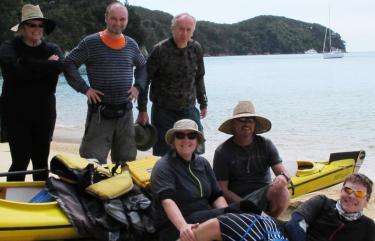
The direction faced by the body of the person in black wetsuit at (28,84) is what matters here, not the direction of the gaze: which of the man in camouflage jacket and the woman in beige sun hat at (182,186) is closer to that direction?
the woman in beige sun hat

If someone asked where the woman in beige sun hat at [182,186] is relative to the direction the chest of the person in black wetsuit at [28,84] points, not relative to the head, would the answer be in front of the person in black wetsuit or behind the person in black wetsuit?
in front

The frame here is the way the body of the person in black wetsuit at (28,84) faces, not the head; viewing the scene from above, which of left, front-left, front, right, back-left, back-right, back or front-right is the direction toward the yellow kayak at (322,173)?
left

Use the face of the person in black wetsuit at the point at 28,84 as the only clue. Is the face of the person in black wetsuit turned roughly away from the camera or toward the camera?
toward the camera

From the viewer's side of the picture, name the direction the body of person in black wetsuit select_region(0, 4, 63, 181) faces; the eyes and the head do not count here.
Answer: toward the camera

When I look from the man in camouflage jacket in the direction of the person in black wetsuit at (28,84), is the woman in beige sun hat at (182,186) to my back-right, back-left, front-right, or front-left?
front-left

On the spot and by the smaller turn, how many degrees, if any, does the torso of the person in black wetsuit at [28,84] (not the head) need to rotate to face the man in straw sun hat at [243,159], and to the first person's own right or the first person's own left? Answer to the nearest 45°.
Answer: approximately 45° to the first person's own left

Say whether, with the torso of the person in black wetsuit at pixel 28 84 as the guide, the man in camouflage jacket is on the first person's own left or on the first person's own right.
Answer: on the first person's own left

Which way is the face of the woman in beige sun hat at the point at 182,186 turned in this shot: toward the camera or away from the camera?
toward the camera

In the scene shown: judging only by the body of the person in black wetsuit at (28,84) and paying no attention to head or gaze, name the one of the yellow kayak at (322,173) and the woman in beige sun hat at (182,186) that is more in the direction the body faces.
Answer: the woman in beige sun hat
